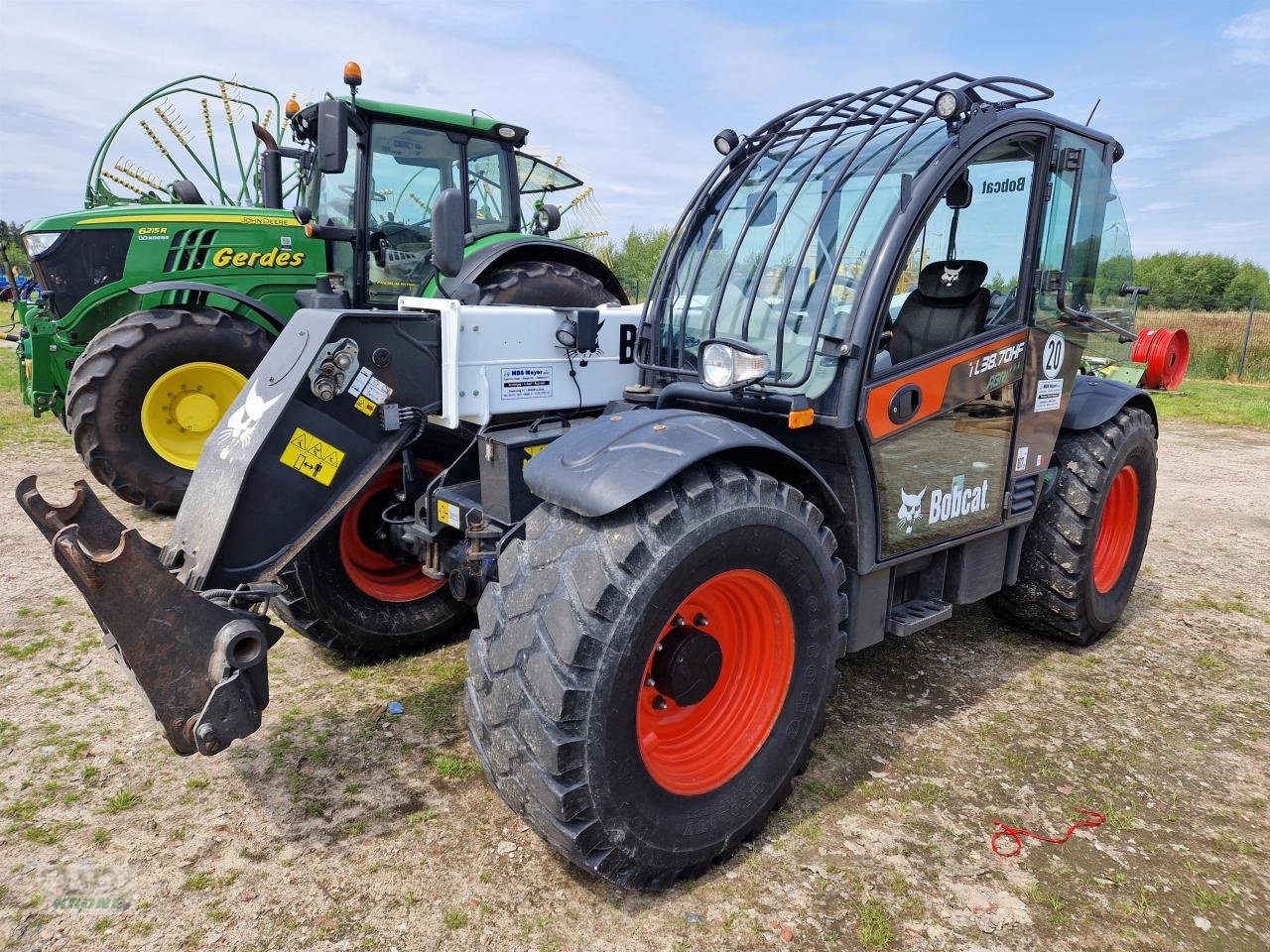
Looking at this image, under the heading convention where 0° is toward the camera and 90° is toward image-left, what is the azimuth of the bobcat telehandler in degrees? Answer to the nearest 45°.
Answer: approximately 45°

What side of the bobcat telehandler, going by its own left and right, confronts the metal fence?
back

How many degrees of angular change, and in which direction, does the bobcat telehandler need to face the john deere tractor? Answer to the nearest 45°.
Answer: approximately 90° to its right

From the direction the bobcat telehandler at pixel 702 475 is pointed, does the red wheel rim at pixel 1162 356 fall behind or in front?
behind

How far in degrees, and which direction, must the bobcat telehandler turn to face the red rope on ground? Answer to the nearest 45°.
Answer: approximately 90° to its left
